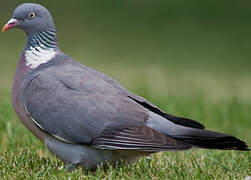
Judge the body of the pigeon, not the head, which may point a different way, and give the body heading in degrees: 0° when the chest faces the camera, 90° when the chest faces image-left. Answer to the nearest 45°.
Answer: approximately 90°
